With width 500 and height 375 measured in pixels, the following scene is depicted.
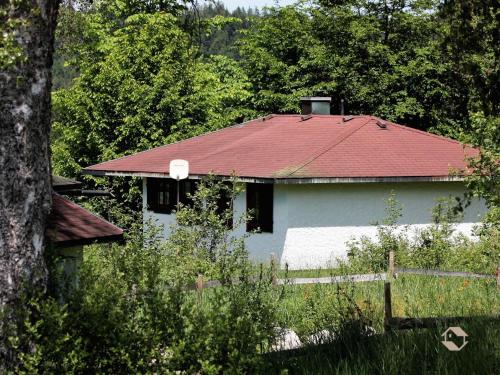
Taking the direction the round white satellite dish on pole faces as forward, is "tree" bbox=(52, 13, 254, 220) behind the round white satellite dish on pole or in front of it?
behind

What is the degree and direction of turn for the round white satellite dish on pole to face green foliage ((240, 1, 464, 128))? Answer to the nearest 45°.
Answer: approximately 135° to its left

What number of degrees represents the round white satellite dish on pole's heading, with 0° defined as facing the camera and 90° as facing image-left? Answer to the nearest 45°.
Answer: approximately 0°

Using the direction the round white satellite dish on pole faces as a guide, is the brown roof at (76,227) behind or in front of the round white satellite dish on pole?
in front

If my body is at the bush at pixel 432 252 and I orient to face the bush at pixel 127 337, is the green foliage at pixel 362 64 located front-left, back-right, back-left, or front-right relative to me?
back-right

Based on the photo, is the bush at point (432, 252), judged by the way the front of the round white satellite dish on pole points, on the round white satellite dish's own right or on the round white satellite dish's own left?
on the round white satellite dish's own left

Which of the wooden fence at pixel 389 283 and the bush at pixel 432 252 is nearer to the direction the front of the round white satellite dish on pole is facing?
the wooden fence

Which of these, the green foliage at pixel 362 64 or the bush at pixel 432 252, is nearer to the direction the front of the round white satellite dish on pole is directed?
the bush

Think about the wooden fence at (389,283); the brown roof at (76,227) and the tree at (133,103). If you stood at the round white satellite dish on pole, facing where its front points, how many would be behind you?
1

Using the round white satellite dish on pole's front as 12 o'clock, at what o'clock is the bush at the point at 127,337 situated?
The bush is roughly at 12 o'clock from the round white satellite dish on pole.
